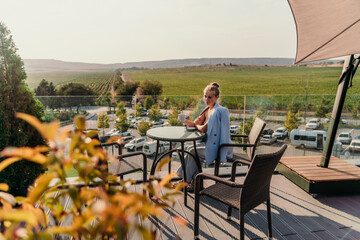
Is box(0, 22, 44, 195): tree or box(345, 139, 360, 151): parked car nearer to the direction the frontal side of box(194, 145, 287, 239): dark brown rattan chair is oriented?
the tree

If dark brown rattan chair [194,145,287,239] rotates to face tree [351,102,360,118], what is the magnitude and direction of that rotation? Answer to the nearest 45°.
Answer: approximately 90° to its right

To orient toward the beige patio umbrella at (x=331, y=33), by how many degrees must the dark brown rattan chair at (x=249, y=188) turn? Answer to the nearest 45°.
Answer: approximately 90° to its right

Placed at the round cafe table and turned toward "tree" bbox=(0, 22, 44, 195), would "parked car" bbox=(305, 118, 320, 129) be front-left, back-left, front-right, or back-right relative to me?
back-right

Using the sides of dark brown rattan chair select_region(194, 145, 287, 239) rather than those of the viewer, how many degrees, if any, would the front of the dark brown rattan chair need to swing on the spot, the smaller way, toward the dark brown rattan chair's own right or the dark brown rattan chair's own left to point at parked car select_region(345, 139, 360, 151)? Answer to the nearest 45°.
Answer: approximately 90° to the dark brown rattan chair's own right

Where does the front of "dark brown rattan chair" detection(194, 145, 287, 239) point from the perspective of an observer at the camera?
facing away from the viewer and to the left of the viewer

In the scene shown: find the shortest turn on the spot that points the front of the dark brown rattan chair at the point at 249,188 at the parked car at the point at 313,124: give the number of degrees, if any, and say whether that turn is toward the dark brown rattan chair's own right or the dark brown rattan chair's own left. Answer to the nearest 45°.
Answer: approximately 45° to the dark brown rattan chair's own right
